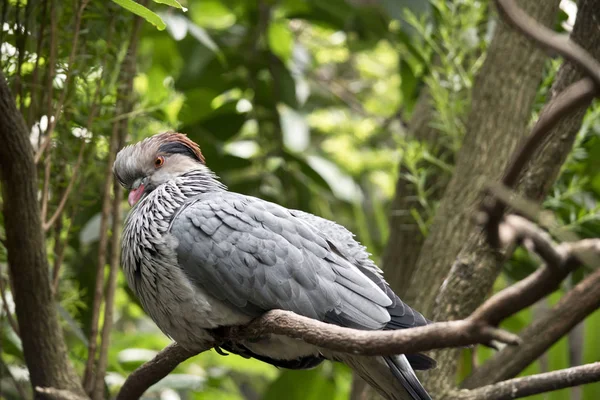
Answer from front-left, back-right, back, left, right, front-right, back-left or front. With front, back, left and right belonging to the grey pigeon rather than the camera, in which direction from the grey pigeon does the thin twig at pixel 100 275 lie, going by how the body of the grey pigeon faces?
front-right

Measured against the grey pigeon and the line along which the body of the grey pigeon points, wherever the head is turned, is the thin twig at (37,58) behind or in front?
in front

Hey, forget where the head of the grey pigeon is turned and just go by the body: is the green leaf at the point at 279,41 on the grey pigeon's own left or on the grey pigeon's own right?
on the grey pigeon's own right

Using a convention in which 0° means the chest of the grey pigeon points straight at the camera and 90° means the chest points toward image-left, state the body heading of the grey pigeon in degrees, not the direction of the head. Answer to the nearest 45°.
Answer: approximately 90°

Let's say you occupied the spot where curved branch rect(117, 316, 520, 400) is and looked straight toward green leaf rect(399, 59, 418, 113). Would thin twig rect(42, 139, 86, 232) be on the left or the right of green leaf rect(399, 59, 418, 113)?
left

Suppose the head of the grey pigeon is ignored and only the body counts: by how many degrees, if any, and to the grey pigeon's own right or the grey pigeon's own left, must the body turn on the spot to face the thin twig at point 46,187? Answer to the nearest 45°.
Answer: approximately 45° to the grey pigeon's own right

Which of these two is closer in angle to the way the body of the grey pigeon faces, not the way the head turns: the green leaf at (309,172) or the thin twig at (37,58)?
the thin twig

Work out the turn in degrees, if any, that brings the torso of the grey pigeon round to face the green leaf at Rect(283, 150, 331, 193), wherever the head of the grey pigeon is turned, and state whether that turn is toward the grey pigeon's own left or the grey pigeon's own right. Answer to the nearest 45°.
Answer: approximately 90° to the grey pigeon's own right

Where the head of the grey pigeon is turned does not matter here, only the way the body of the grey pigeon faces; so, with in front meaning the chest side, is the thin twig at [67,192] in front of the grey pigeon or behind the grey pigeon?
in front

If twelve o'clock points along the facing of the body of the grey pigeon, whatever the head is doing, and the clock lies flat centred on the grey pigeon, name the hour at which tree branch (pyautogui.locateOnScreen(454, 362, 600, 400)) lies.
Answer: The tree branch is roughly at 7 o'clock from the grey pigeon.

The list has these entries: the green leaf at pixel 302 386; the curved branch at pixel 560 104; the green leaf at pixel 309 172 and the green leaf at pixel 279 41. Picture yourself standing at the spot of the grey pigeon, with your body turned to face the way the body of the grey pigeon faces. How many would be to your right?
3

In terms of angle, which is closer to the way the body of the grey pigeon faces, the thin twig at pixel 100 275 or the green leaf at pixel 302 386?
the thin twig

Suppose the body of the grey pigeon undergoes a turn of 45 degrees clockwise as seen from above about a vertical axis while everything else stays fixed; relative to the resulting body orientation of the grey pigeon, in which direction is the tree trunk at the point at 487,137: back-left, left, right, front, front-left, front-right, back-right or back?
right

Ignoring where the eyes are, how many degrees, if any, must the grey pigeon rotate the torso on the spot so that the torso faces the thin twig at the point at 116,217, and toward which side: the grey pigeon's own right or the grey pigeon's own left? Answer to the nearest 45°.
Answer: approximately 45° to the grey pigeon's own right

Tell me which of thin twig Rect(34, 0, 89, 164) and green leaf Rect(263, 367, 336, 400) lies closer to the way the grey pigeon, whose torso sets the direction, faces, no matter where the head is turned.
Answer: the thin twig

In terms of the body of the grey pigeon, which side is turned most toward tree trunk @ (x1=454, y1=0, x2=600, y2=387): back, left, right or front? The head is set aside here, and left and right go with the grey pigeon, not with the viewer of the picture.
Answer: back
